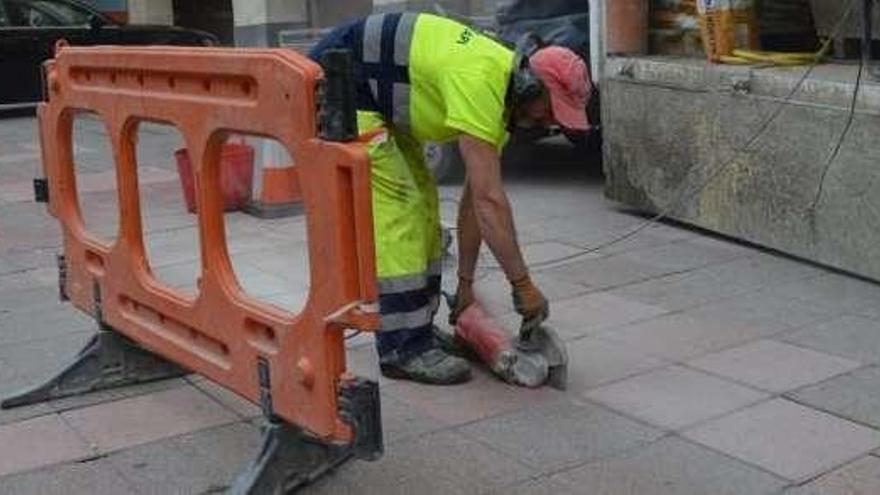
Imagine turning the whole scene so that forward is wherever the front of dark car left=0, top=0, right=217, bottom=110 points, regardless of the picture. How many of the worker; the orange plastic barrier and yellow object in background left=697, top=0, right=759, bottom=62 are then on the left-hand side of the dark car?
0

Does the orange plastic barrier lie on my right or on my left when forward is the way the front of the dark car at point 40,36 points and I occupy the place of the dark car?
on my right

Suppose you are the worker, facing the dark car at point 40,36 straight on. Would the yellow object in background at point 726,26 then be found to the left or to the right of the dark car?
right

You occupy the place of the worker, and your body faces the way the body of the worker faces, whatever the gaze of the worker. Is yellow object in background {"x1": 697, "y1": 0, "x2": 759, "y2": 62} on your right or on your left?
on your left

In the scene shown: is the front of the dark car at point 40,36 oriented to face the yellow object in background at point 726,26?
no

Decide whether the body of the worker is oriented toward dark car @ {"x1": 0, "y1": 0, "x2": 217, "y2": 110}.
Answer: no

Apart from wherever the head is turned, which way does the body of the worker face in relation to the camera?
to the viewer's right

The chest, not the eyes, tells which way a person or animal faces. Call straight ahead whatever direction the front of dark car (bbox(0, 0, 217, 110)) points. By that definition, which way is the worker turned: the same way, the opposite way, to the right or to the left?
the same way

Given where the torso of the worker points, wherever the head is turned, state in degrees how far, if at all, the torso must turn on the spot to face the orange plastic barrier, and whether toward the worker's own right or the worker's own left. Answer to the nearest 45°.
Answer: approximately 135° to the worker's own right

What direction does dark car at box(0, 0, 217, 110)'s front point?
to the viewer's right
